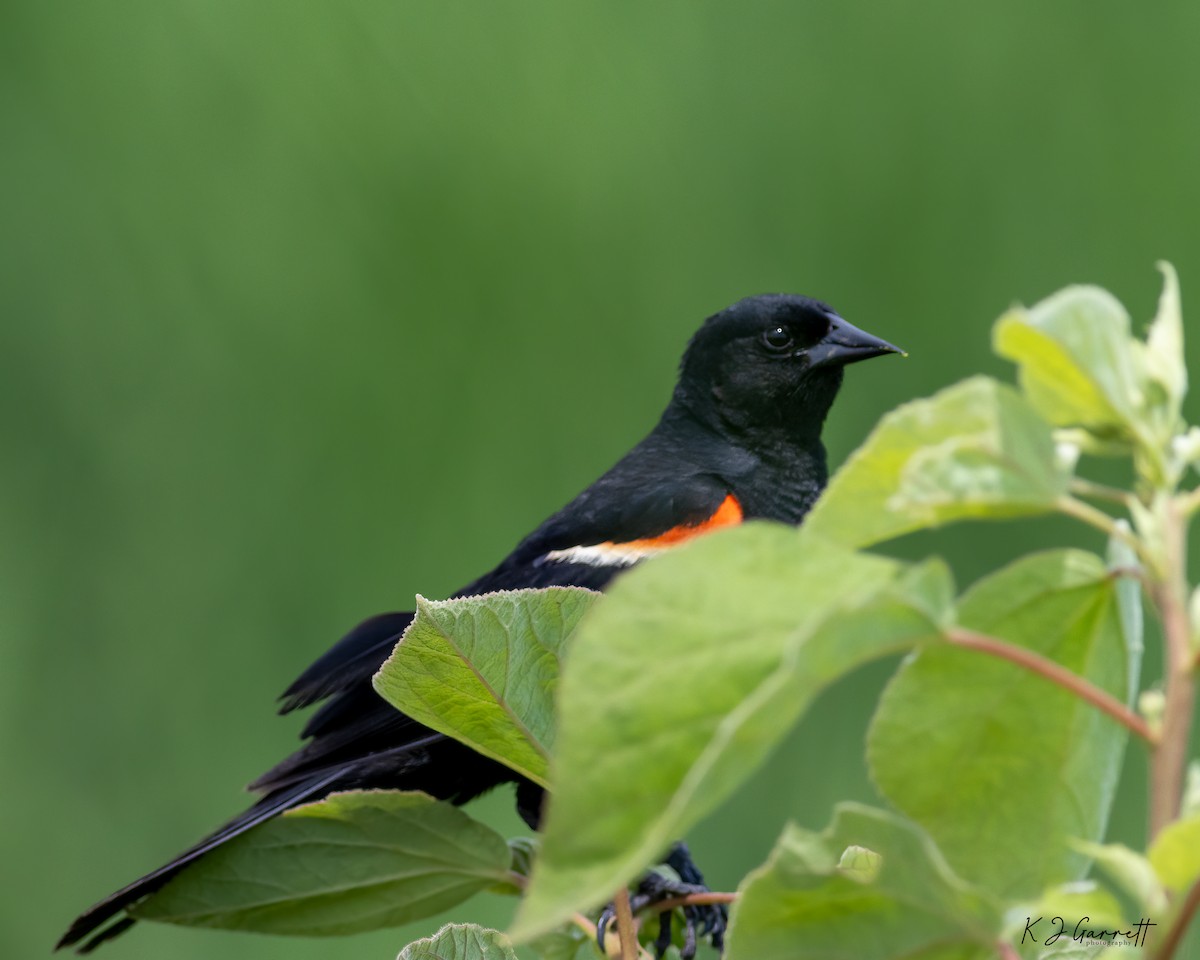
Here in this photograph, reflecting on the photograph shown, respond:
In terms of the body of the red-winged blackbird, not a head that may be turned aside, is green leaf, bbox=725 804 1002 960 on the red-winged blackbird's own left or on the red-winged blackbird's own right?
on the red-winged blackbird's own right

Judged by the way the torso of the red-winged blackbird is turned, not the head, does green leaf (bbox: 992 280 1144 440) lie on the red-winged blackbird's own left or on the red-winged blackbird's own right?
on the red-winged blackbird's own right

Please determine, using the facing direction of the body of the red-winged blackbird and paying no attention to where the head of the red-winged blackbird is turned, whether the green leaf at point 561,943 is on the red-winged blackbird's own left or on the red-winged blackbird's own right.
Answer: on the red-winged blackbird's own right

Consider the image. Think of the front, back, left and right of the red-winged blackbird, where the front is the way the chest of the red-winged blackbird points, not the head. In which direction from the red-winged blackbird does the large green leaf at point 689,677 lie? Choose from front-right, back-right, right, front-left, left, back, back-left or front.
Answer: right

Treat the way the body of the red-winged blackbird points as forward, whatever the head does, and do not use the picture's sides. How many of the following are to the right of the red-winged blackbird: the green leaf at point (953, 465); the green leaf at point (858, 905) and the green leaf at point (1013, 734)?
3

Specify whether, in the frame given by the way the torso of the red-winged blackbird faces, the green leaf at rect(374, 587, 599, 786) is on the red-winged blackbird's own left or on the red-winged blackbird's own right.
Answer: on the red-winged blackbird's own right

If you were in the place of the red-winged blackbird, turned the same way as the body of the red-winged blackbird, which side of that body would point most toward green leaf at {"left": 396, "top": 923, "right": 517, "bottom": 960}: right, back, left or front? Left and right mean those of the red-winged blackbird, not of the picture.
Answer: right

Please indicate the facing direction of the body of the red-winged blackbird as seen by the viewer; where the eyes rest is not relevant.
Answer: to the viewer's right
